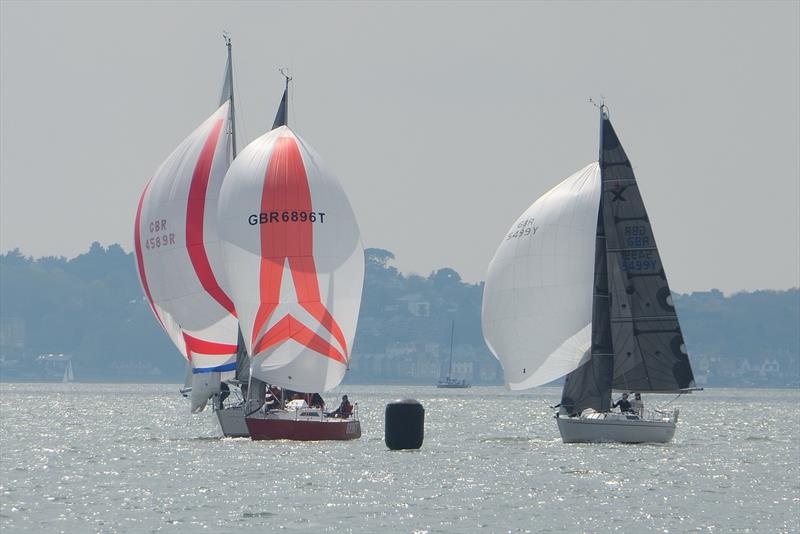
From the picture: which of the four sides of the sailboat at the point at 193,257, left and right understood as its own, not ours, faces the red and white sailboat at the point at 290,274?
left

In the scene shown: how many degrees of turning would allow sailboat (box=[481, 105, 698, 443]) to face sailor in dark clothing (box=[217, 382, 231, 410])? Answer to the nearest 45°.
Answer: approximately 45° to its right

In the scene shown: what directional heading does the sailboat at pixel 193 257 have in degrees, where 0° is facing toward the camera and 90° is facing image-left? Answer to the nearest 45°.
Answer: approximately 45°

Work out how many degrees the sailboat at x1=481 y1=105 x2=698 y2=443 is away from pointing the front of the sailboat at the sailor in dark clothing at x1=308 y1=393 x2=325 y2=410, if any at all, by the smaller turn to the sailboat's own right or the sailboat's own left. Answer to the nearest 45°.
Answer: approximately 45° to the sailboat's own right

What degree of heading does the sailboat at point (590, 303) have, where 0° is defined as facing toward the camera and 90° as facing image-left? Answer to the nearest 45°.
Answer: approximately 45°

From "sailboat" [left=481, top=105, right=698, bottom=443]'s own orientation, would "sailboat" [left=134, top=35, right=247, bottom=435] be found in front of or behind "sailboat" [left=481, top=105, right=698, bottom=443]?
in front

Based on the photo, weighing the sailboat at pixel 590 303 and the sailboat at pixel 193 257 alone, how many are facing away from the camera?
0
